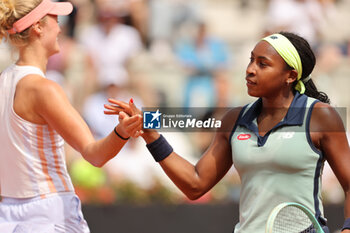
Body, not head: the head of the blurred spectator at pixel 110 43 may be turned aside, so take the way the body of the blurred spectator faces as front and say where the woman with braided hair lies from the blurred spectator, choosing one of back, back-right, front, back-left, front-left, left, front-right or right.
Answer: front

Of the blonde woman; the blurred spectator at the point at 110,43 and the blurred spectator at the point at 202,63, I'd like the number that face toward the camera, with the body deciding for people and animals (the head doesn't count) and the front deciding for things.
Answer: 2

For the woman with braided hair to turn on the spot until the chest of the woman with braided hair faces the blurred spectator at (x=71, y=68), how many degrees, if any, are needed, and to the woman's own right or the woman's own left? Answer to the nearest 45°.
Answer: approximately 90° to the woman's own right

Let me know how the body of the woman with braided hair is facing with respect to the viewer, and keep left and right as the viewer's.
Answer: facing the viewer and to the left of the viewer

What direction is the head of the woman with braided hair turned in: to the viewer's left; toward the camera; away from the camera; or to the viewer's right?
to the viewer's left

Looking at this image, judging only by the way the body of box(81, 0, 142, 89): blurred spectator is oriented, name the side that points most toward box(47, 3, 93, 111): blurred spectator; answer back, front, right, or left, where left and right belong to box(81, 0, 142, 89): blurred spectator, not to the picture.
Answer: right

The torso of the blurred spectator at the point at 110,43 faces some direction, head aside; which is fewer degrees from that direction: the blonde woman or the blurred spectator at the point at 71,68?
the blonde woman

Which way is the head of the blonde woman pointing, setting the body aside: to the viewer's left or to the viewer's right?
to the viewer's right

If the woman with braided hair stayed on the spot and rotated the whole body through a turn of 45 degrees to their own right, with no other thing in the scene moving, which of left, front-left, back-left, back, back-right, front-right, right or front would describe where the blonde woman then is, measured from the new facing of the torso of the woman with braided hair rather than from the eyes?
front

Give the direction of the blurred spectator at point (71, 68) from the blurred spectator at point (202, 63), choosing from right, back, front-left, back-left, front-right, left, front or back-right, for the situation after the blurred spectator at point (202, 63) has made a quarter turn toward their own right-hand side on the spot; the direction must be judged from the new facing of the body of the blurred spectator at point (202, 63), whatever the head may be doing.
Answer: front

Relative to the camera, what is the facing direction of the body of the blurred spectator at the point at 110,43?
toward the camera

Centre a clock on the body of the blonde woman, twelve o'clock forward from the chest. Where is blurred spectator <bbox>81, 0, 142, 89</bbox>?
The blurred spectator is roughly at 11 o'clock from the blonde woman.

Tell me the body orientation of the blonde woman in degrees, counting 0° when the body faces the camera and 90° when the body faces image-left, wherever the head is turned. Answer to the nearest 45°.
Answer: approximately 225°
